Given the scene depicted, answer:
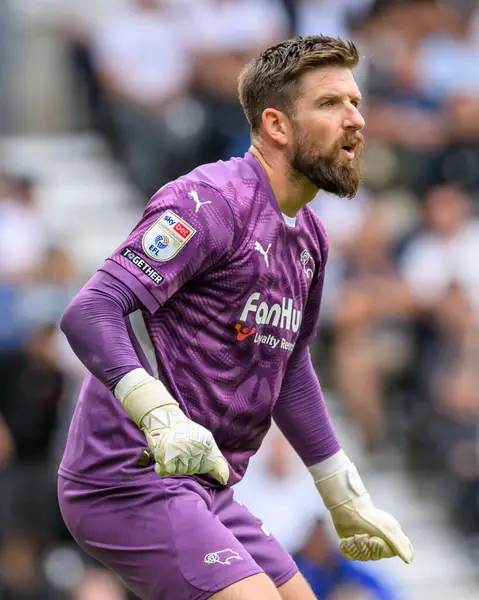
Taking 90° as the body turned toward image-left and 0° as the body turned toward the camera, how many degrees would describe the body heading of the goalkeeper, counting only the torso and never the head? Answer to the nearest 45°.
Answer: approximately 315°

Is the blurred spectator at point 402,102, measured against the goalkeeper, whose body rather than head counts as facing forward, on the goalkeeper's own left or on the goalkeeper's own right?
on the goalkeeper's own left

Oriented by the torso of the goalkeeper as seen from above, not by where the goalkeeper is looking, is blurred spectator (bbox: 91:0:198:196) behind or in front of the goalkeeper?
behind

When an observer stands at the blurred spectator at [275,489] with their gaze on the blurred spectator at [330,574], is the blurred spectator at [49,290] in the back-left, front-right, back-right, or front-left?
back-right

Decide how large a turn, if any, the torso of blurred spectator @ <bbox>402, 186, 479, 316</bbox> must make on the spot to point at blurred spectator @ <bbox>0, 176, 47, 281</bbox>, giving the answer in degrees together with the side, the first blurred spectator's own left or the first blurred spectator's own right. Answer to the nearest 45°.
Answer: approximately 90° to the first blurred spectator's own right

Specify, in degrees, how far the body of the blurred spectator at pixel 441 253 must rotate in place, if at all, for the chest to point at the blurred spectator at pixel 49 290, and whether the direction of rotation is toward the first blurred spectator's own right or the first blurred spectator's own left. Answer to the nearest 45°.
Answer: approximately 90° to the first blurred spectator's own right

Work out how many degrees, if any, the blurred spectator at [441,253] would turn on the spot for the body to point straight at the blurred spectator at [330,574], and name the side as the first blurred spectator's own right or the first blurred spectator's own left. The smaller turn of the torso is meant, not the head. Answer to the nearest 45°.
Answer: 0° — they already face them

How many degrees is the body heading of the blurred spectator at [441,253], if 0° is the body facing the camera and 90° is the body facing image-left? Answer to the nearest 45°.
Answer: approximately 0°

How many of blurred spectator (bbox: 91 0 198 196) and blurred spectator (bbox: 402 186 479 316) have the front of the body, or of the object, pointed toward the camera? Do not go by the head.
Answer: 2

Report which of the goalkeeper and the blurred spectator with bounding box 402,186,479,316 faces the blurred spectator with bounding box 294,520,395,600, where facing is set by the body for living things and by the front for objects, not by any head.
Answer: the blurred spectator with bounding box 402,186,479,316

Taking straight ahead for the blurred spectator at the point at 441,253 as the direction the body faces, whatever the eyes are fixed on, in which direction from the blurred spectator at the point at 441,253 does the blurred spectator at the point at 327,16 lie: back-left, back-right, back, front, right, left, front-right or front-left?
back-right

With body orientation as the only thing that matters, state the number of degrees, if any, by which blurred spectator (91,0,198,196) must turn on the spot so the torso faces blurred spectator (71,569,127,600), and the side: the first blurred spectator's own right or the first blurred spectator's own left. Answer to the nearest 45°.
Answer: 0° — they already face them

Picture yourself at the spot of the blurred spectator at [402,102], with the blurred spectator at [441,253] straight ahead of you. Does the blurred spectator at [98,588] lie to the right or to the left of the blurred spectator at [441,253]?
right
